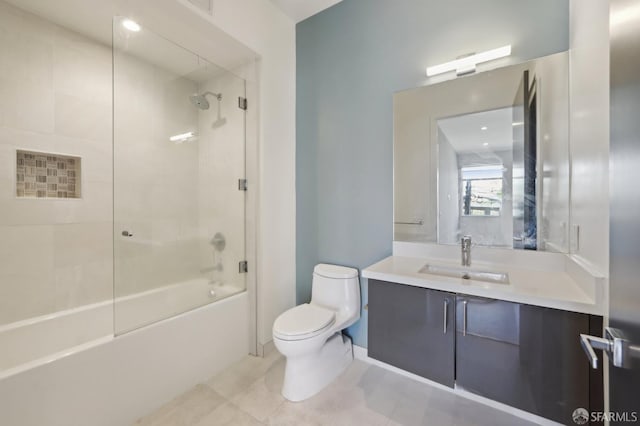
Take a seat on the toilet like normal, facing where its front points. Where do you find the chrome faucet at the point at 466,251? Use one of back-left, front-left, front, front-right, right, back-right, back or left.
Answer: back-left

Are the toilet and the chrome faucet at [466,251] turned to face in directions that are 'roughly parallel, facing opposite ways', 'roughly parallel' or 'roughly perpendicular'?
roughly parallel

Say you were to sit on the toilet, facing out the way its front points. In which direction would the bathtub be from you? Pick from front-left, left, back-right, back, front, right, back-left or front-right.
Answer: front-right

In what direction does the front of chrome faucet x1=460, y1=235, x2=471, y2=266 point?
toward the camera

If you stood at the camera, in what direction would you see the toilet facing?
facing the viewer and to the left of the viewer

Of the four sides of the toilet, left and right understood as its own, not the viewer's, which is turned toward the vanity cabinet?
left

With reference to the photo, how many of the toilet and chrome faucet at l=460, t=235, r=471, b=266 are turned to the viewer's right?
0

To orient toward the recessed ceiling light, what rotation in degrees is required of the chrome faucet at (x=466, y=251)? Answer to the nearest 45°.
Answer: approximately 45° to its right
